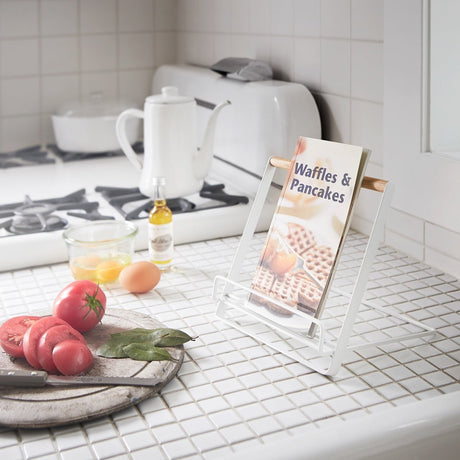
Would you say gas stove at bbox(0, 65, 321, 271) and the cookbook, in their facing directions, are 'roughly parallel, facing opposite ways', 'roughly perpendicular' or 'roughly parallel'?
roughly parallel

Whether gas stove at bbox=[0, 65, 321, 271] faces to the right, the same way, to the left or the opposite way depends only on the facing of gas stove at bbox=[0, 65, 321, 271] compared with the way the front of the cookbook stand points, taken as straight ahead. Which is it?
the same way

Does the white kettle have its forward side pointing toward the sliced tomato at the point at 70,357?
no

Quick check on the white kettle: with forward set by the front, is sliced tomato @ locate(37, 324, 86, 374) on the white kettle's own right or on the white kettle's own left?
on the white kettle's own right

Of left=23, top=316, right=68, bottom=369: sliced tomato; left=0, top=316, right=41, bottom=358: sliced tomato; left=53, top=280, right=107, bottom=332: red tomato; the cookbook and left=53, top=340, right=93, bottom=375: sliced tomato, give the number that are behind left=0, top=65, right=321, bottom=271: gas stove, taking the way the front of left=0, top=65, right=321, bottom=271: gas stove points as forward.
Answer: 0

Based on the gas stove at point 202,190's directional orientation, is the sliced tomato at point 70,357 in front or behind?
in front

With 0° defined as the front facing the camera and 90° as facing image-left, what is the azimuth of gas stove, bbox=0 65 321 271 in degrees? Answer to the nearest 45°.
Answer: approximately 45°

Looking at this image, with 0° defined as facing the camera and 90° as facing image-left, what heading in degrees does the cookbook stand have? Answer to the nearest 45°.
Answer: approximately 45°

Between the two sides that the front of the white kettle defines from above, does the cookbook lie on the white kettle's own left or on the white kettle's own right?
on the white kettle's own right

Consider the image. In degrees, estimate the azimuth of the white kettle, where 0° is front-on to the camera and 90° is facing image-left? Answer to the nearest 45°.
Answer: approximately 270°
